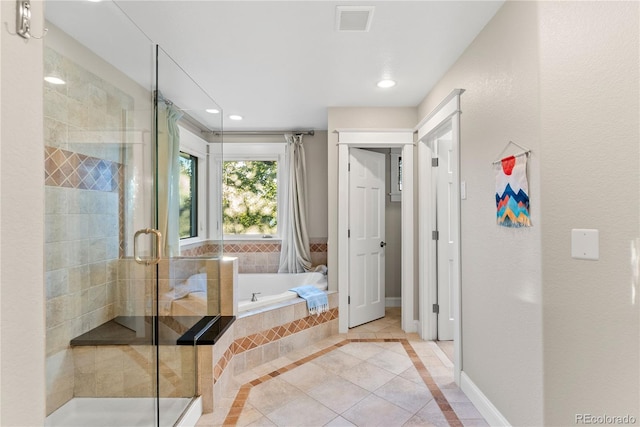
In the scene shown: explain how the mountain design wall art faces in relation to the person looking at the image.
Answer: facing the viewer and to the left of the viewer

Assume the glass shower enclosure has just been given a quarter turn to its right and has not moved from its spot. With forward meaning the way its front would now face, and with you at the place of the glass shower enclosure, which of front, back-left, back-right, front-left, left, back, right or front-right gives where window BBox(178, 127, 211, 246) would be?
back

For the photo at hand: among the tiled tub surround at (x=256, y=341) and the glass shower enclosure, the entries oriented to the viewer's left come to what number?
0

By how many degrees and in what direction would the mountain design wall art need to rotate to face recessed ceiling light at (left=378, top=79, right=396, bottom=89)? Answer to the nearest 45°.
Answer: approximately 90° to its right

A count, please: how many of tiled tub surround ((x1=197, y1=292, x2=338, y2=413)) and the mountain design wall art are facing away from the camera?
0

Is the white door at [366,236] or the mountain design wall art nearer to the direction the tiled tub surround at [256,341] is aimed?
the mountain design wall art

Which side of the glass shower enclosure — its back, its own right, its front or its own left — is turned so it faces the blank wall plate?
front

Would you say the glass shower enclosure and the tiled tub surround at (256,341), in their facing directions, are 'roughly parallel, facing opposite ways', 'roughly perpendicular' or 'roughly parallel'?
roughly parallel

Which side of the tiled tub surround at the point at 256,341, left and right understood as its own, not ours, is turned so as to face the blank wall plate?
front

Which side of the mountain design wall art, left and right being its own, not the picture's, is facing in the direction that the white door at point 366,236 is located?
right

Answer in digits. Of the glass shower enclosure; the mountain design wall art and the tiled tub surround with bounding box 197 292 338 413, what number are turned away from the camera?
0

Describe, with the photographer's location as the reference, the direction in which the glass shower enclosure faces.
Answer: facing the viewer and to the right of the viewer

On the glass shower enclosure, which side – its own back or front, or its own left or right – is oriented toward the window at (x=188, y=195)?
left
